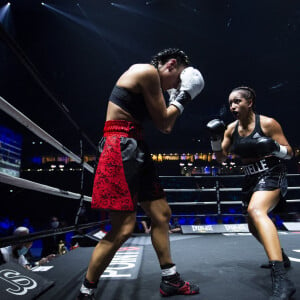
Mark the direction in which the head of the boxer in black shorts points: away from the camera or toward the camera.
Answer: toward the camera

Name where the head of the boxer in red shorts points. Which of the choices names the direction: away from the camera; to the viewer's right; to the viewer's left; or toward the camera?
to the viewer's right

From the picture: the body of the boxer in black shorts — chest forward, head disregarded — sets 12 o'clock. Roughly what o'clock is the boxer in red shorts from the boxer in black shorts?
The boxer in red shorts is roughly at 12 o'clock from the boxer in black shorts.

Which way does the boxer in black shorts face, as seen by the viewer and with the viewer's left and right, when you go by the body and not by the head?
facing the viewer and to the left of the viewer

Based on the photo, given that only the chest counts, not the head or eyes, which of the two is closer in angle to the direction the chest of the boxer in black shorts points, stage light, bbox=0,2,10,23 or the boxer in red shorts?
the boxer in red shorts

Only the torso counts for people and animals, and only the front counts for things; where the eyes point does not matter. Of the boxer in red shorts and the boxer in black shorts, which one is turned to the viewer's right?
the boxer in red shorts

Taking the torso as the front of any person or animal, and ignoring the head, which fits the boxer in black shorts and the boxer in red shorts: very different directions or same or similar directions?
very different directions

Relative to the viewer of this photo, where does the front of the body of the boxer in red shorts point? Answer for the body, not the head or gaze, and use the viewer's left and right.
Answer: facing to the right of the viewer

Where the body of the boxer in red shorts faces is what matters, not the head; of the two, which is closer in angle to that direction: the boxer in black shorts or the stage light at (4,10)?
the boxer in black shorts

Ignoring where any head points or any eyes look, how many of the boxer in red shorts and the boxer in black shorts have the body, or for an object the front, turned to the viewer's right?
1

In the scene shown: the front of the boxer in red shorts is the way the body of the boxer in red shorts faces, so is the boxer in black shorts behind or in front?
in front

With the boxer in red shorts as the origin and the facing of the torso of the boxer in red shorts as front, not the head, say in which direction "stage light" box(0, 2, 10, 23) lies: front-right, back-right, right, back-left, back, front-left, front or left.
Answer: back-left

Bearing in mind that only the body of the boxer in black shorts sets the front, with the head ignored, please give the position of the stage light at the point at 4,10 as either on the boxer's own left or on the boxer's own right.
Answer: on the boxer's own right
